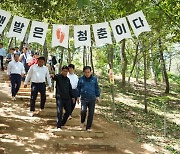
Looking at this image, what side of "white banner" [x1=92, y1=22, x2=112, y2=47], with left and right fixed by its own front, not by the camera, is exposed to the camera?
front

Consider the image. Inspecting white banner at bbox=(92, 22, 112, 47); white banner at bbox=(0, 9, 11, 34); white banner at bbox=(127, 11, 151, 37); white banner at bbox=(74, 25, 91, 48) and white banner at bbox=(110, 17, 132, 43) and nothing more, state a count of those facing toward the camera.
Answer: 5

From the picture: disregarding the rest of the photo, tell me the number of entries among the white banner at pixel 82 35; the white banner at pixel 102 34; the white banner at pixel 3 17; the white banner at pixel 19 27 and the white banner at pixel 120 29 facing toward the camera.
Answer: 5

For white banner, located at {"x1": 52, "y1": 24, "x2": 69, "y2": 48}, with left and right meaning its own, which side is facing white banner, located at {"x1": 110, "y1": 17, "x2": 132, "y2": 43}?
left

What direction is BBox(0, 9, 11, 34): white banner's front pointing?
toward the camera

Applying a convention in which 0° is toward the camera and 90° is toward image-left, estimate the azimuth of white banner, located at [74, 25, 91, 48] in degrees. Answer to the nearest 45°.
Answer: approximately 0°

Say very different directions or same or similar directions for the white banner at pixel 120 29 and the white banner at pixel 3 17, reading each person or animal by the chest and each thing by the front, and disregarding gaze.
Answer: same or similar directions

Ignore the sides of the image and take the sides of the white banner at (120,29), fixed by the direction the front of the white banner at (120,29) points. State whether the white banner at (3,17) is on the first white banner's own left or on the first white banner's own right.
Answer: on the first white banner's own right

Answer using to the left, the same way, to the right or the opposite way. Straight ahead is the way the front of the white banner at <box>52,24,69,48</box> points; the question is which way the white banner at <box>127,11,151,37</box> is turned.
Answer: the same way

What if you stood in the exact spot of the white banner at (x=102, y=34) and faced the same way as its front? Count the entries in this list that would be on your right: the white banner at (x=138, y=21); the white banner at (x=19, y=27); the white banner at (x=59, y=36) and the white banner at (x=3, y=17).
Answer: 3

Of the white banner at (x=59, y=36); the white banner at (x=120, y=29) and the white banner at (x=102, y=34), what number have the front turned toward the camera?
3

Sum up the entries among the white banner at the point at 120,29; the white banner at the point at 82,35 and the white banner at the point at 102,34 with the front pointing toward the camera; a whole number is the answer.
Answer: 3

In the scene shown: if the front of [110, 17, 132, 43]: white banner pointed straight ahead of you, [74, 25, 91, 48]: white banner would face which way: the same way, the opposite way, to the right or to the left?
the same way
